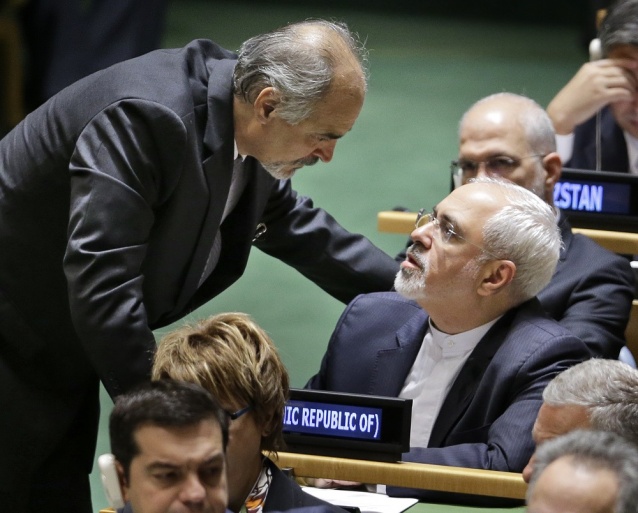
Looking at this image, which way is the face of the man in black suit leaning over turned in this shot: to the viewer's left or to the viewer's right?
to the viewer's right

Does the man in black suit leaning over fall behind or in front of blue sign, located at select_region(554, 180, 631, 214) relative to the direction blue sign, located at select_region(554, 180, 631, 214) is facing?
in front

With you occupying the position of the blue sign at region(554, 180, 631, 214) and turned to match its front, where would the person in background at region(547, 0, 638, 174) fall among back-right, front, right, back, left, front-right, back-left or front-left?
back

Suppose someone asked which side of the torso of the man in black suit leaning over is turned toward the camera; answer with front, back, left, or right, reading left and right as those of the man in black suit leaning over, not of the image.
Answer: right

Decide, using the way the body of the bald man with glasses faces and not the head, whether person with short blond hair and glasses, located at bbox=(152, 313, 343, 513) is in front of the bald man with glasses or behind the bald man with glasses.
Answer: in front

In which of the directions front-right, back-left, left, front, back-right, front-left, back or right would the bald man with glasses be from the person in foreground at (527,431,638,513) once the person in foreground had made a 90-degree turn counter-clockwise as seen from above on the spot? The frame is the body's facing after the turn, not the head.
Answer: back-left

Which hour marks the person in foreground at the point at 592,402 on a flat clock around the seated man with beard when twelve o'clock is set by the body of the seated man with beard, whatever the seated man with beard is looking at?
The person in foreground is roughly at 10 o'clock from the seated man with beard.

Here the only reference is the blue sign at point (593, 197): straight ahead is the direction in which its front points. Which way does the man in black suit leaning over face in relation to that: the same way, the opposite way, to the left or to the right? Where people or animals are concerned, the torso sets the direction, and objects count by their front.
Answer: to the left

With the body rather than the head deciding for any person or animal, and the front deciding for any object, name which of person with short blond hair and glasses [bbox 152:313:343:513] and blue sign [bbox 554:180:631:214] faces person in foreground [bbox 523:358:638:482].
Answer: the blue sign

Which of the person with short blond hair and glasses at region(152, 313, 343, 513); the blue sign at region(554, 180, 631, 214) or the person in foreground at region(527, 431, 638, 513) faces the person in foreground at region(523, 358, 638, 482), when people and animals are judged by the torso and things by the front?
the blue sign
